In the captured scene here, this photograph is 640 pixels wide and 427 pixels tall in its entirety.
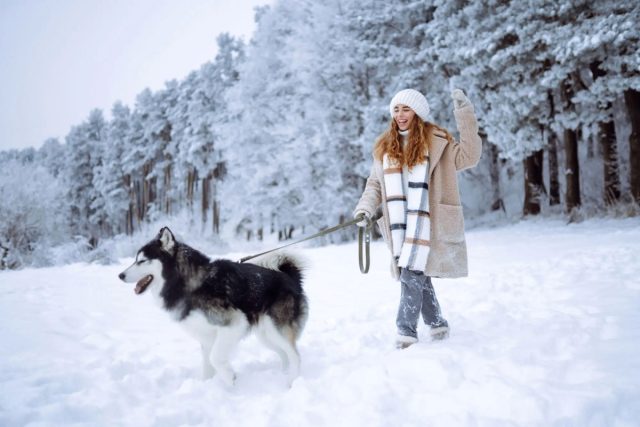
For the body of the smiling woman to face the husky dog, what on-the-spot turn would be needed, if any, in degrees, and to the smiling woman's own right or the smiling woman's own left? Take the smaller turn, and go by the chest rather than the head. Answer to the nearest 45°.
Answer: approximately 45° to the smiling woman's own right

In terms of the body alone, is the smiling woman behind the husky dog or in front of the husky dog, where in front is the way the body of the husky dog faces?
behind

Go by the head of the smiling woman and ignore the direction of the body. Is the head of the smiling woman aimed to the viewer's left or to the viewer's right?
to the viewer's left

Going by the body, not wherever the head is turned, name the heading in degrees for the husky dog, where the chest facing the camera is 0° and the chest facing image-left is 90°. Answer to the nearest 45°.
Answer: approximately 90°
